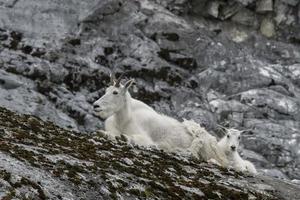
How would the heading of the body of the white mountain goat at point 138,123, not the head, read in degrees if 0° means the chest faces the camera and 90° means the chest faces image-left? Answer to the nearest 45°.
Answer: approximately 90°

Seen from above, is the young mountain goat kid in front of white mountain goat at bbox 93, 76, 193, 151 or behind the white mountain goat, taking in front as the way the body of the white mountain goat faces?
behind
